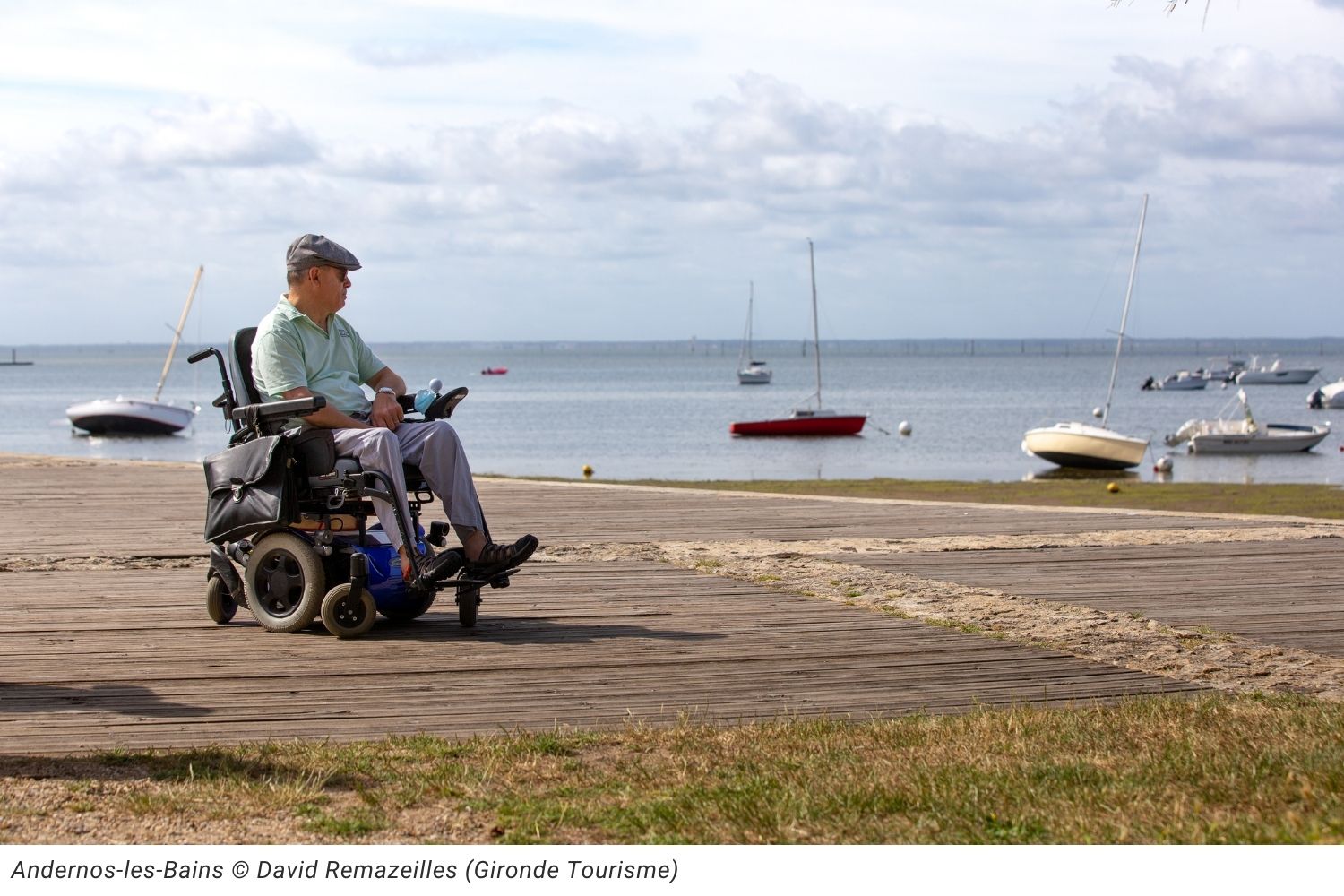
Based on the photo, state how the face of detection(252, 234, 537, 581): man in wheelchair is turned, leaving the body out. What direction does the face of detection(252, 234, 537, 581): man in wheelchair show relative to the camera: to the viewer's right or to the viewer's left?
to the viewer's right

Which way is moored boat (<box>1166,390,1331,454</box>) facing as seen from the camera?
to the viewer's right

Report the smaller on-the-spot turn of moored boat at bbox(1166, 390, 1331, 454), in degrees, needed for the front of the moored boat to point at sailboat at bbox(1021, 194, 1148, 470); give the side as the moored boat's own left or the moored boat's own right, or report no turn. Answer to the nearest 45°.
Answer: approximately 135° to the moored boat's own right

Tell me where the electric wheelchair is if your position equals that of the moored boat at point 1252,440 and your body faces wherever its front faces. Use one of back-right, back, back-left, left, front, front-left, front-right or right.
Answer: right

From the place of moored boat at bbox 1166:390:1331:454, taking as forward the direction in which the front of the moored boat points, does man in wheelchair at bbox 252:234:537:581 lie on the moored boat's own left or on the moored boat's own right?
on the moored boat's own right

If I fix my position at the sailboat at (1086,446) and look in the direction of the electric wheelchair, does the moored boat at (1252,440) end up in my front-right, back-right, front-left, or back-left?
back-left
